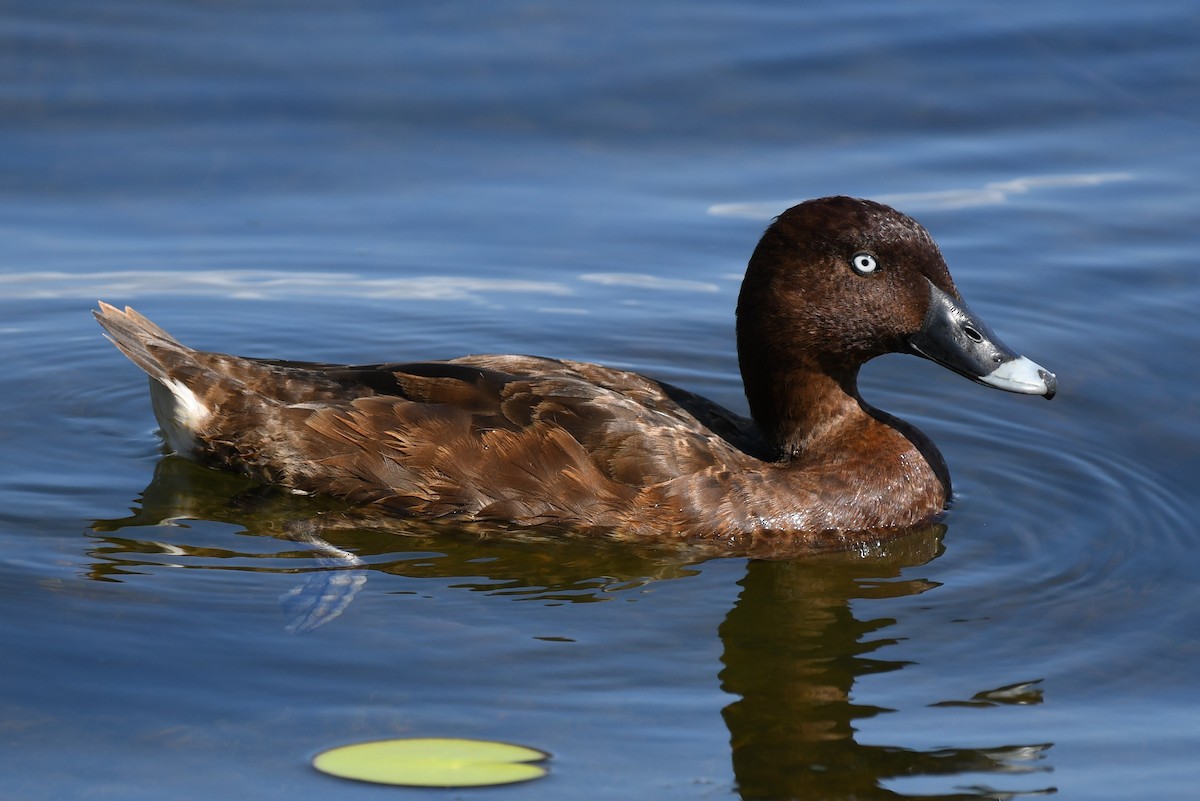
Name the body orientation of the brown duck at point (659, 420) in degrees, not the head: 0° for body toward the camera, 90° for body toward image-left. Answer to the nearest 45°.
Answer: approximately 270°

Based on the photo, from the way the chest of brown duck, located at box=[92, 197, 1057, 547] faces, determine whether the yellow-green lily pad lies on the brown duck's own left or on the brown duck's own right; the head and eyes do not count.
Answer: on the brown duck's own right
